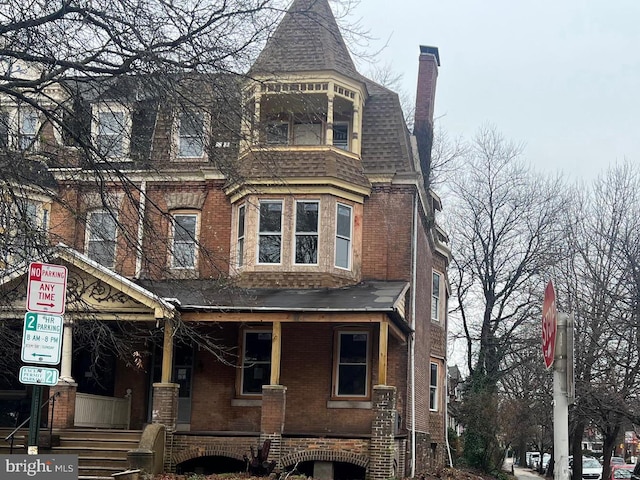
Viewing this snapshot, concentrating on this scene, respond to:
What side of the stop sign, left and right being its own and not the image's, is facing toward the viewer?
left

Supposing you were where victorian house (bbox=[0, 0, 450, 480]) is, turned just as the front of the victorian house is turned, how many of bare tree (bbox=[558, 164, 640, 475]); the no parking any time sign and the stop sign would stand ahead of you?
2

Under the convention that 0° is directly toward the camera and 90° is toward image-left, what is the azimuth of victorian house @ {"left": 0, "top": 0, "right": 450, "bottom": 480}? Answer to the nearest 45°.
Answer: approximately 0°

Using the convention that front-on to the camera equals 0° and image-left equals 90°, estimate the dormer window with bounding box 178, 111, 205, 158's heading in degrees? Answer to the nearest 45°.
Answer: approximately 0°

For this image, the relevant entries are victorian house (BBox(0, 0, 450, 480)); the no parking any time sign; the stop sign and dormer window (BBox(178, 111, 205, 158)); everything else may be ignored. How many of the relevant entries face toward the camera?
3
